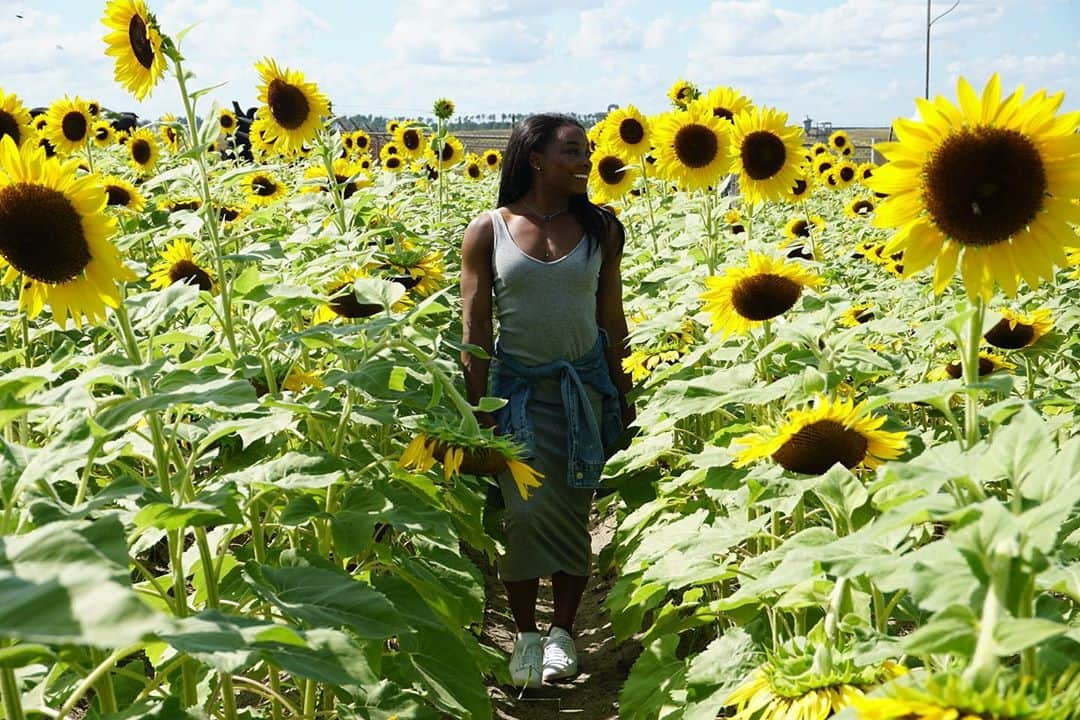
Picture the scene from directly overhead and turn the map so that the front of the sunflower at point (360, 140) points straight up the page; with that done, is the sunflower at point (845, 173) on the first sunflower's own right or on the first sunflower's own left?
on the first sunflower's own left

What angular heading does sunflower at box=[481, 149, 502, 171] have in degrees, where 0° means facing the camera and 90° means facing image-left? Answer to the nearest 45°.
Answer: approximately 0°

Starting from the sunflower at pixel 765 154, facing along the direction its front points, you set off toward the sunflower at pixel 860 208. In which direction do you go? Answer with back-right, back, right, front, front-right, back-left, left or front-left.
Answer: back

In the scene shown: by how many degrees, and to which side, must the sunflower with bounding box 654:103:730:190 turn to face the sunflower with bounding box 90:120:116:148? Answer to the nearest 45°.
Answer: approximately 135° to its right

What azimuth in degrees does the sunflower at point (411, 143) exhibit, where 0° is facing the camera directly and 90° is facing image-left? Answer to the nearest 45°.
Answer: approximately 0°

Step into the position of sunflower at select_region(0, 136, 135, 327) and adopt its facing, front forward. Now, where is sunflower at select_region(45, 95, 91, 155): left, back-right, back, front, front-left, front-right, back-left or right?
back
